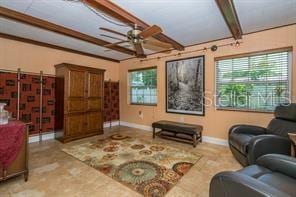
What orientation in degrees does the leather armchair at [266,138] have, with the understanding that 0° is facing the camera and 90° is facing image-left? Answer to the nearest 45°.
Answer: approximately 45°

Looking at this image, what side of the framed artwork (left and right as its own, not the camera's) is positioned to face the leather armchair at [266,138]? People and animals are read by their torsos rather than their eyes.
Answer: left

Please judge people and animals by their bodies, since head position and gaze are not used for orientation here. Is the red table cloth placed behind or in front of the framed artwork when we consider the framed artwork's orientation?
in front

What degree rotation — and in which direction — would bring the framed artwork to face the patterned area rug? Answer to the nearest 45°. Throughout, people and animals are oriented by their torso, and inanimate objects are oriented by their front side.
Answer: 0° — it already faces it

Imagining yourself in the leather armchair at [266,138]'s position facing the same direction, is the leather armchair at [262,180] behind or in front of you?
in front

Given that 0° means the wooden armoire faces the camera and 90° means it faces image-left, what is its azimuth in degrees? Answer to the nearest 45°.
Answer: approximately 315°

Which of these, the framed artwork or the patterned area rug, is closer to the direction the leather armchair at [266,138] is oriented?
the patterned area rug

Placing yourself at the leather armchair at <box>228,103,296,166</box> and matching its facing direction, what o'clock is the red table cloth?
The red table cloth is roughly at 12 o'clock from the leather armchair.

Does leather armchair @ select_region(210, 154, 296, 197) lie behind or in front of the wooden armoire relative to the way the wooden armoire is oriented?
in front
